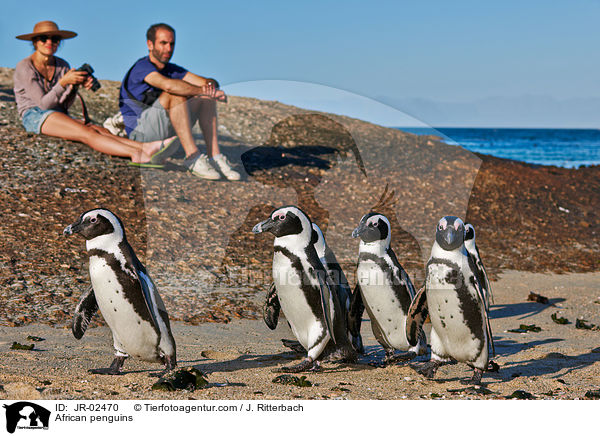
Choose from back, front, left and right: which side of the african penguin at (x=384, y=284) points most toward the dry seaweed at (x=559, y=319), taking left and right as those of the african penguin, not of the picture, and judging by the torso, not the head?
back

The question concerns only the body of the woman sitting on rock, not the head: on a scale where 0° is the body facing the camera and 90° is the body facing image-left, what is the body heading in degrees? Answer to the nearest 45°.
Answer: approximately 315°

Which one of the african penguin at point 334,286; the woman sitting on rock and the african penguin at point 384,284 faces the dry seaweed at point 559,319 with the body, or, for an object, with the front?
the woman sitting on rock

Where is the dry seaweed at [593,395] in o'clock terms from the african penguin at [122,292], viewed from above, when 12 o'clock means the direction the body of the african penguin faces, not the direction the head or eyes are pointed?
The dry seaweed is roughly at 8 o'clock from the african penguin.

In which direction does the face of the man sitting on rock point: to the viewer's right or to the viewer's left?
to the viewer's right

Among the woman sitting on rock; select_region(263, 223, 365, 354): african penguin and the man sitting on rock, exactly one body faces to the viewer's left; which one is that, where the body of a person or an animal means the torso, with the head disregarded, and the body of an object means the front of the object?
the african penguin

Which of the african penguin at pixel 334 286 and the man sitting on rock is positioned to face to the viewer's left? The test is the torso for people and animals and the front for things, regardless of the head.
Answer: the african penguin

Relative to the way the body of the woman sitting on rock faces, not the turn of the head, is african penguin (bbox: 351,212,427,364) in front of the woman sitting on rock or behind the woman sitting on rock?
in front

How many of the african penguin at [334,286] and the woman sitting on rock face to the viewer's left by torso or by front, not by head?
1

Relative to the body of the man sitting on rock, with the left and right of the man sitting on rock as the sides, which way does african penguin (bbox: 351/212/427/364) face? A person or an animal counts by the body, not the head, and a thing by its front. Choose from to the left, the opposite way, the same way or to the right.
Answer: to the right

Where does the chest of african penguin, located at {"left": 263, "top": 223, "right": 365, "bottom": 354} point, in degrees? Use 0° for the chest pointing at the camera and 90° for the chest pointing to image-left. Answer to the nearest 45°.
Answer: approximately 90°

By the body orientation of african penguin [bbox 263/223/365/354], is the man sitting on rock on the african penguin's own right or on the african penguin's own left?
on the african penguin's own right

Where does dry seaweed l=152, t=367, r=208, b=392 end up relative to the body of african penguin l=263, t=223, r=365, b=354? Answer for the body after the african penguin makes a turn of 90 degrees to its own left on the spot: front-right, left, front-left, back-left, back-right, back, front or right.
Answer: front-right

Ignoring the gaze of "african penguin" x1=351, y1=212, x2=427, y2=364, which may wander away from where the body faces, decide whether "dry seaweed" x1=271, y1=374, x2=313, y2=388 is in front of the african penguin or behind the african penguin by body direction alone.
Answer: in front

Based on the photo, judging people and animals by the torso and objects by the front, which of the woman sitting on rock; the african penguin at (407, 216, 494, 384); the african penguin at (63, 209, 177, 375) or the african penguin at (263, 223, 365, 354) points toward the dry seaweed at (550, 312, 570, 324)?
the woman sitting on rock
